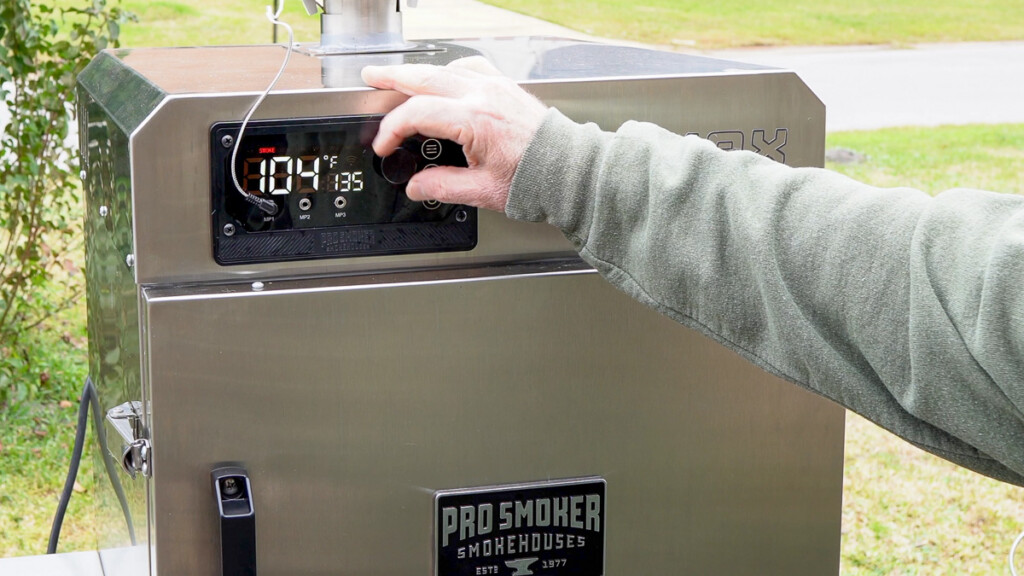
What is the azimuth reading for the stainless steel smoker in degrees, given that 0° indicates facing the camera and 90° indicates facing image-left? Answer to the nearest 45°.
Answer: approximately 0°

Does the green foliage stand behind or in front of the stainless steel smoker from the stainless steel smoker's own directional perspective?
behind
